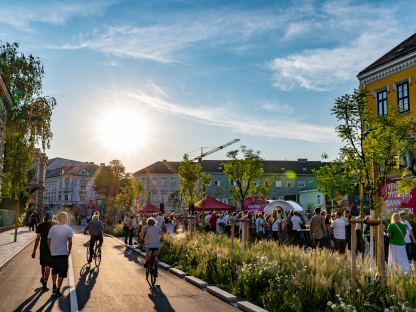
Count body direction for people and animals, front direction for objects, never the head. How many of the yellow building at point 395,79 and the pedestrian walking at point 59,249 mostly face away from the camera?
1

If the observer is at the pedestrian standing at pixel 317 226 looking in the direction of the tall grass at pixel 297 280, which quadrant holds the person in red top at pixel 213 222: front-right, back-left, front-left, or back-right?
back-right

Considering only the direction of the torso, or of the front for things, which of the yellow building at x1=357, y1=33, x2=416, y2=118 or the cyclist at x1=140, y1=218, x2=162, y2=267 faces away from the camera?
the cyclist

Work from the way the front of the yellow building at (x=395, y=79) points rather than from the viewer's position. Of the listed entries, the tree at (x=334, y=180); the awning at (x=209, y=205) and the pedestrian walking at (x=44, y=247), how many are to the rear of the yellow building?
0

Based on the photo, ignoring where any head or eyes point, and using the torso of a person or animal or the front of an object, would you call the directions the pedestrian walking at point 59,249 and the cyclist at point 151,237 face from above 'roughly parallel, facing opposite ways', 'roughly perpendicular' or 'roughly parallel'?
roughly parallel

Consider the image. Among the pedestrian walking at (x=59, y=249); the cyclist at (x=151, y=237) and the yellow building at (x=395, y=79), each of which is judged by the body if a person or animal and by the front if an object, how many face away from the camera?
2

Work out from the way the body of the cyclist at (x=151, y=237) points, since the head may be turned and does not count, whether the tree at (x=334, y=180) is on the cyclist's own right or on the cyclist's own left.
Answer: on the cyclist's own right

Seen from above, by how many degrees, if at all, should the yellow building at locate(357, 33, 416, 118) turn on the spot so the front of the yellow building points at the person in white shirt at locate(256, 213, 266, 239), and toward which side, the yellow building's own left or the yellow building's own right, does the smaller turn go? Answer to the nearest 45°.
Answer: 0° — it already faces them

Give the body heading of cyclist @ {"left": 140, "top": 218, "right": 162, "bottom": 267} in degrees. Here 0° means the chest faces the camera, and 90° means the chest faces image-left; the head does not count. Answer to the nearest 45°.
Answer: approximately 180°

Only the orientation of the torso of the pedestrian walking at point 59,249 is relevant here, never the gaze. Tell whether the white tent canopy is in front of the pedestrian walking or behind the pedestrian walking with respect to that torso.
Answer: in front

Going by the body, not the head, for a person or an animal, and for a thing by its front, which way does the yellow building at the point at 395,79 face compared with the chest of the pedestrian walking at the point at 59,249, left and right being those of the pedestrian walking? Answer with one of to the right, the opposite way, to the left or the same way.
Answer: to the left

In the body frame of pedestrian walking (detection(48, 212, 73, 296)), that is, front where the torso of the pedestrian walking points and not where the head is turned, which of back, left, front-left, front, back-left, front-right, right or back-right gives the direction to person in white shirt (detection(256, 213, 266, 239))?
front-right

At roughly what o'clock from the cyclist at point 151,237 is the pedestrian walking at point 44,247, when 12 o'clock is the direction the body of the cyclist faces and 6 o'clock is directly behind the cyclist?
The pedestrian walking is roughly at 8 o'clock from the cyclist.

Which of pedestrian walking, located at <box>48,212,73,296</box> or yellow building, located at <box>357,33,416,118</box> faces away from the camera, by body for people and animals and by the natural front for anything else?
the pedestrian walking

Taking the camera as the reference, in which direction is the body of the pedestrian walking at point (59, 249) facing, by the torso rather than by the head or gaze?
away from the camera

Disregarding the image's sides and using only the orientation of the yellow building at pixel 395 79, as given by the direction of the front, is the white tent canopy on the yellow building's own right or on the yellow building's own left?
on the yellow building's own right

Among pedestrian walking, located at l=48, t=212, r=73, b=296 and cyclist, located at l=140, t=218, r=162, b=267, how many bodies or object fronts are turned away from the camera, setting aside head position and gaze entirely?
2

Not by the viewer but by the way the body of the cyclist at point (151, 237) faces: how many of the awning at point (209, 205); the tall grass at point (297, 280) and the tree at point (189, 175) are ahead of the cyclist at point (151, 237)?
2
